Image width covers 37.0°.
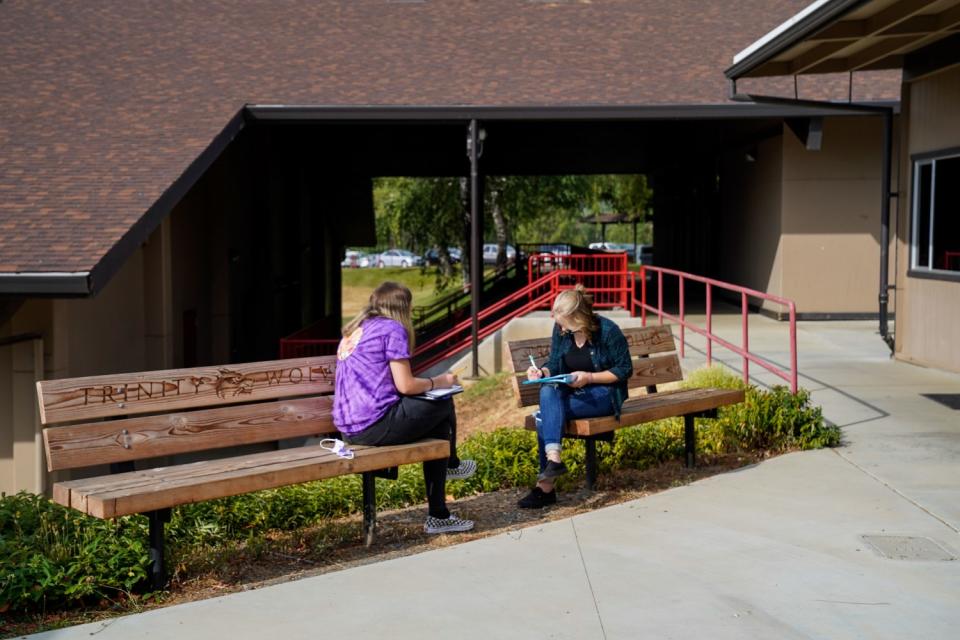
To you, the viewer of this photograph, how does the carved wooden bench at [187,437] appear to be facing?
facing the viewer and to the right of the viewer

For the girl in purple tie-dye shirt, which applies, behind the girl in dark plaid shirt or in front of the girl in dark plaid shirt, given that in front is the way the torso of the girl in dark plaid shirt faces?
in front

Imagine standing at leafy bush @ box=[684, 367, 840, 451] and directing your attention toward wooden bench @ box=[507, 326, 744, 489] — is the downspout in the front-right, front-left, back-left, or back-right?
back-right

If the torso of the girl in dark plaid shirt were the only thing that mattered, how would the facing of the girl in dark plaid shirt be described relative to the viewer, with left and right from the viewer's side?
facing the viewer and to the left of the viewer

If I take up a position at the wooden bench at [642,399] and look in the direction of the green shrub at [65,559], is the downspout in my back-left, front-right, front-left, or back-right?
back-right

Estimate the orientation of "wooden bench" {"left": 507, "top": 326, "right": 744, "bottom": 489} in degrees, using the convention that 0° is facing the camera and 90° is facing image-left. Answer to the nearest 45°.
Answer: approximately 315°

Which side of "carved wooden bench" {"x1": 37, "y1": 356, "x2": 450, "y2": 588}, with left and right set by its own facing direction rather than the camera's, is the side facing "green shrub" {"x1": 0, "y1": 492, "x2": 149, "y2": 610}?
right

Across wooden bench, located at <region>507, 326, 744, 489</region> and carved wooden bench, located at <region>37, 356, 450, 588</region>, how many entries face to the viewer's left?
0

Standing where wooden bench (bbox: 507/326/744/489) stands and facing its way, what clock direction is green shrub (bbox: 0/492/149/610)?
The green shrub is roughly at 3 o'clock from the wooden bench.

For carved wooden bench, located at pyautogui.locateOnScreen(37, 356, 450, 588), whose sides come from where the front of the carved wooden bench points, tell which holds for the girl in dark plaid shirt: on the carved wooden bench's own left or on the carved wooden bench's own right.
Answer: on the carved wooden bench's own left

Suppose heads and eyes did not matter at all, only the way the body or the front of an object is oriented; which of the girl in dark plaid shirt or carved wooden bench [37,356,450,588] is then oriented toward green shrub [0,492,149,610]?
the girl in dark plaid shirt

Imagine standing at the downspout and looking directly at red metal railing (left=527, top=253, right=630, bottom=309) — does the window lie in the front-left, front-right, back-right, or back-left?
back-left

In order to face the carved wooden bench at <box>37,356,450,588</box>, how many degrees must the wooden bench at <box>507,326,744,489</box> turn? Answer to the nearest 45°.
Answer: approximately 90° to its right

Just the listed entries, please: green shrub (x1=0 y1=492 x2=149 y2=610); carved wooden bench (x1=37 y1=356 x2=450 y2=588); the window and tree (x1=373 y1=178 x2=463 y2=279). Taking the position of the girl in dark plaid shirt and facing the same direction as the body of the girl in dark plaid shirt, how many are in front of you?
2
